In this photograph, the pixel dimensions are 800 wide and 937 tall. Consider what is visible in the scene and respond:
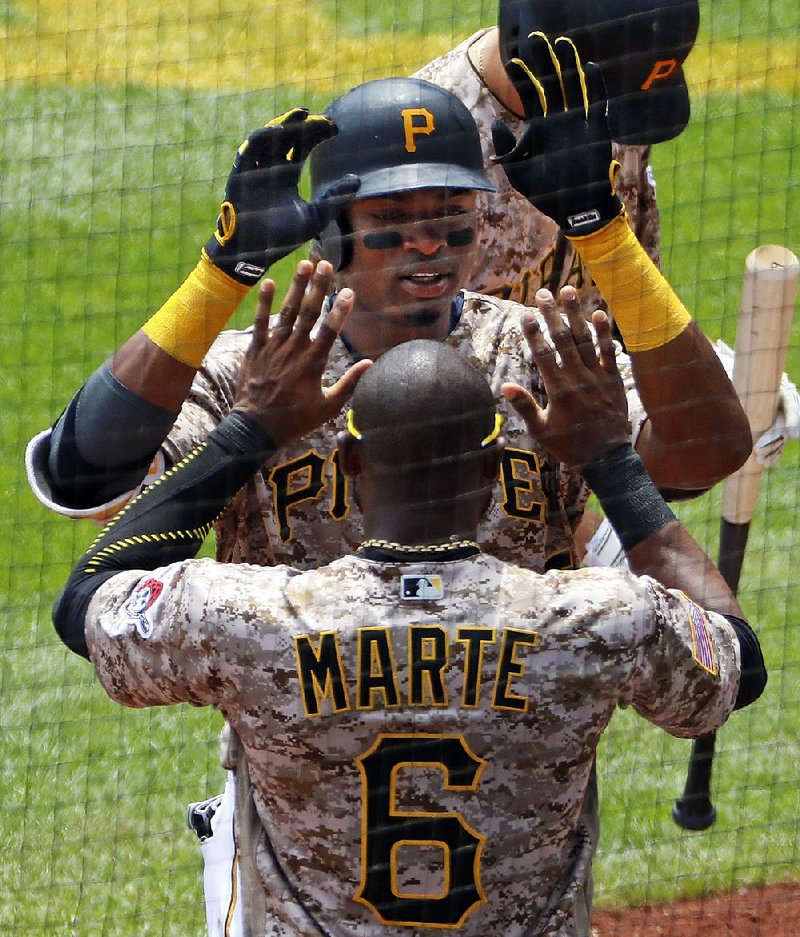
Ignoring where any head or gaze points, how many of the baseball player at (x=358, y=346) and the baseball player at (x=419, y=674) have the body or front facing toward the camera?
1

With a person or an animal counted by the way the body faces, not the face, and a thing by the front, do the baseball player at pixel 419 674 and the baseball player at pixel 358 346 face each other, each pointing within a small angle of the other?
yes

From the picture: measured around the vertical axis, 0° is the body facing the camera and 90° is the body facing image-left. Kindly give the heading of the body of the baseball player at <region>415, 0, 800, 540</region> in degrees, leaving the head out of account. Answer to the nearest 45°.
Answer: approximately 315°

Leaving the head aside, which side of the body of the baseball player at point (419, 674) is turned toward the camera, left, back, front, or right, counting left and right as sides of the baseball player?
back

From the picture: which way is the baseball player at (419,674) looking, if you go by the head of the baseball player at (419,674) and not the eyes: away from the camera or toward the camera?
away from the camera

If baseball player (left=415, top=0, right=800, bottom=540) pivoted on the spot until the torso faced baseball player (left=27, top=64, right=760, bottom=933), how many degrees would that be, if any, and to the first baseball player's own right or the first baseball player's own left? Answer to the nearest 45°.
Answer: approximately 45° to the first baseball player's own right

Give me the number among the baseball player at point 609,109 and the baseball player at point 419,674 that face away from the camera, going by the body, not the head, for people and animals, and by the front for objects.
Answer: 1

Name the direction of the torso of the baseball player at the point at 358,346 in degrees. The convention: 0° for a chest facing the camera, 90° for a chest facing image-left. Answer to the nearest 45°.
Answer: approximately 0°

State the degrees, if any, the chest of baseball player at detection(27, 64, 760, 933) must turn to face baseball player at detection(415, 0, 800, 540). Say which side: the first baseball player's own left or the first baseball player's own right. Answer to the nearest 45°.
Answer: approximately 135° to the first baseball player's own left

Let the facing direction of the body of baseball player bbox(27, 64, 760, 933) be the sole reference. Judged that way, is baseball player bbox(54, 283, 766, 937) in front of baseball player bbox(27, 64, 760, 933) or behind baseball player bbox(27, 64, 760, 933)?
in front

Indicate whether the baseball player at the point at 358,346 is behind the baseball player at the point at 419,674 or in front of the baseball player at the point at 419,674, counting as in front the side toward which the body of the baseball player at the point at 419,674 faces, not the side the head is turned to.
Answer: in front
